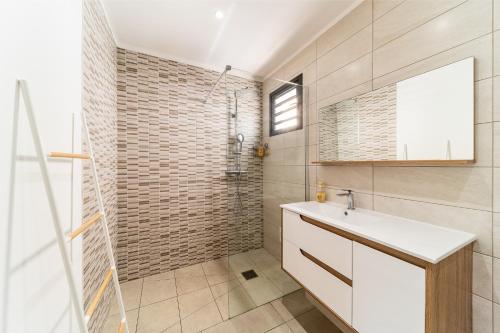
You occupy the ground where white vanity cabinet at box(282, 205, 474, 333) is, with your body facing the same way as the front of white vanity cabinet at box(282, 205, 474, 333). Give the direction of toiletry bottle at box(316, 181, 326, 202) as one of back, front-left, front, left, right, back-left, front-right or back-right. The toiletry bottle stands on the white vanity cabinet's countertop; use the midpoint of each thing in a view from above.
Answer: right

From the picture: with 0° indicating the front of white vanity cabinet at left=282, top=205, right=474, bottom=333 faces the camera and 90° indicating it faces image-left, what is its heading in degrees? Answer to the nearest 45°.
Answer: approximately 45°
